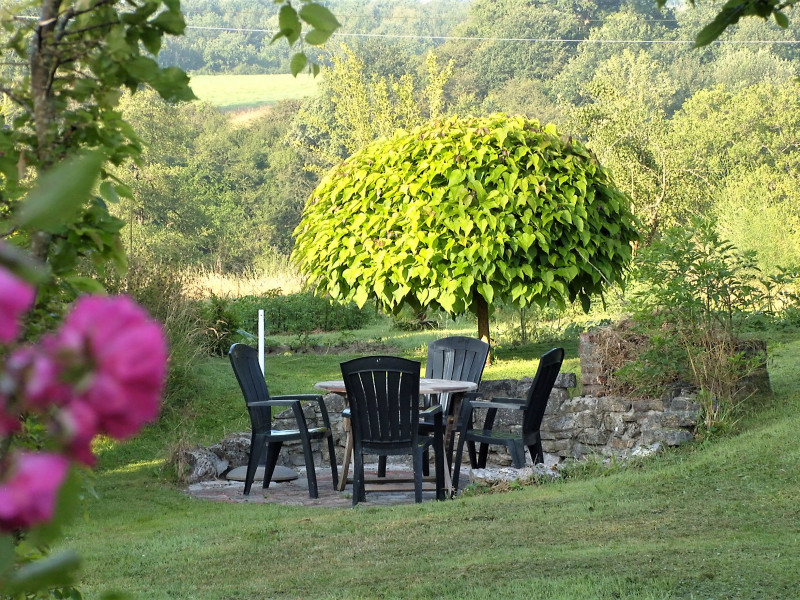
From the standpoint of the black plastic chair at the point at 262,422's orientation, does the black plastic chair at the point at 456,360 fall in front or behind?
in front

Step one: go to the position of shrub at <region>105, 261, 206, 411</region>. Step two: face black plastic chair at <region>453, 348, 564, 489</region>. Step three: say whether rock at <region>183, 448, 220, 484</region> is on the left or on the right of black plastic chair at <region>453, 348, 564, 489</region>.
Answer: right

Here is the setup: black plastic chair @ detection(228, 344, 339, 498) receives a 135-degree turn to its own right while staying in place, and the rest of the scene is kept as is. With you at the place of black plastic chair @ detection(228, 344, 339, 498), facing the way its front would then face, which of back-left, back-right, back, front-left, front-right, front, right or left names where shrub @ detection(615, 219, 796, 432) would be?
back-left

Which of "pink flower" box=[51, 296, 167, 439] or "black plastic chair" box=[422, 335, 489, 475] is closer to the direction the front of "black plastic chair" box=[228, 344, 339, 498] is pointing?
the black plastic chair

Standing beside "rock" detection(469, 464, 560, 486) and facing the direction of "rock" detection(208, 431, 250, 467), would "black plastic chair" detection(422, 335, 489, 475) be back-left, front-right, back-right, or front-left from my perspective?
front-right

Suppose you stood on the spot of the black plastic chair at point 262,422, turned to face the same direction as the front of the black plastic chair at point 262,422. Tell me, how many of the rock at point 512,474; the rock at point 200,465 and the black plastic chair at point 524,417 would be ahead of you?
2

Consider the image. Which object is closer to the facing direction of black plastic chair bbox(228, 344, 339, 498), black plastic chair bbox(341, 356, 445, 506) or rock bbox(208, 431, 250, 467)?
the black plastic chair

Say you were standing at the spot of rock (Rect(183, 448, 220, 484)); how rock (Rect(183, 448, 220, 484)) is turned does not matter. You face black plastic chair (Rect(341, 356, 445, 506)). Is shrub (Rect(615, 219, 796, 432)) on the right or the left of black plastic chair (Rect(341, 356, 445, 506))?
left

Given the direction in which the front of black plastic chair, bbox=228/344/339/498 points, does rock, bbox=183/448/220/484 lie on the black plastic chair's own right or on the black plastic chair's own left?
on the black plastic chair's own left

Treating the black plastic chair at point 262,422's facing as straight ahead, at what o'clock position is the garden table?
The garden table is roughly at 12 o'clock from the black plastic chair.

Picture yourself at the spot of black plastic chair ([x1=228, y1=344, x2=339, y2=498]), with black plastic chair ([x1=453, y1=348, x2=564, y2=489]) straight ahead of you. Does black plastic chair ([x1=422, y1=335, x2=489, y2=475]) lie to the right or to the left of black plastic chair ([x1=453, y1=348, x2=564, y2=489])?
left

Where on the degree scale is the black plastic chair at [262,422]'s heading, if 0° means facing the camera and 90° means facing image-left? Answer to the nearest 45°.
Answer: approximately 270°

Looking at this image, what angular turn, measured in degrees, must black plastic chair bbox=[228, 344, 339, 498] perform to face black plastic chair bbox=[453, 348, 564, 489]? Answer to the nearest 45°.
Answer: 0° — it already faces it

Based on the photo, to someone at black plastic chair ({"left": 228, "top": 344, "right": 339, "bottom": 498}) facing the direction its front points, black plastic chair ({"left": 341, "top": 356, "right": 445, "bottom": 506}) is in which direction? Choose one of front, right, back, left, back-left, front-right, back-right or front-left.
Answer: front-right

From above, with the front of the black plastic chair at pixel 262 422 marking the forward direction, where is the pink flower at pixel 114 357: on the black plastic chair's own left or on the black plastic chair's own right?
on the black plastic chair's own right
